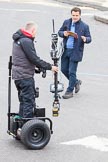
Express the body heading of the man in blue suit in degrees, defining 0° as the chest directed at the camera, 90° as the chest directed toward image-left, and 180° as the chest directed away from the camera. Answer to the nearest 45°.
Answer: approximately 45°
